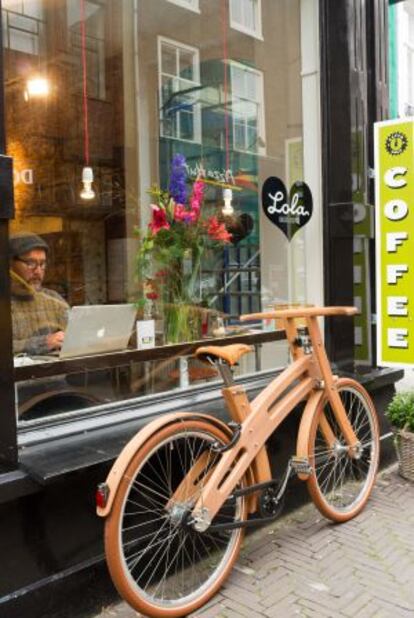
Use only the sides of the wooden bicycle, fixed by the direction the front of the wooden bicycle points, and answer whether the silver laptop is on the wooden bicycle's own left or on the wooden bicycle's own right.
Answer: on the wooden bicycle's own left

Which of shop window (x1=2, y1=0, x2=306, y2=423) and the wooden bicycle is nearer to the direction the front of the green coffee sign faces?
the wooden bicycle

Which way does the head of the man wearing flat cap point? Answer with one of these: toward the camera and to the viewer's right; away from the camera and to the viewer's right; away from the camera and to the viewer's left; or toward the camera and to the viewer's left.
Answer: toward the camera and to the viewer's right

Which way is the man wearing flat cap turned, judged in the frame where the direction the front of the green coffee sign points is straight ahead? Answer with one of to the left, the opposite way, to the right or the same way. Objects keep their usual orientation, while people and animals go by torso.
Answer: to the left

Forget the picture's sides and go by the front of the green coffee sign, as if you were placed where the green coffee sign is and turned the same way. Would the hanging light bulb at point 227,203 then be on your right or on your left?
on your right

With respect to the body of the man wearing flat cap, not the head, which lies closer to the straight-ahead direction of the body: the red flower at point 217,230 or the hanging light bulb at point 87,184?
the red flower

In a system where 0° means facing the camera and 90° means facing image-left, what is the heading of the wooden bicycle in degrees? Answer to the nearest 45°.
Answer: approximately 225°

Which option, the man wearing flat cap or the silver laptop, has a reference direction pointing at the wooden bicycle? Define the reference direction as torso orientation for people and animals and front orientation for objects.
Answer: the man wearing flat cap
